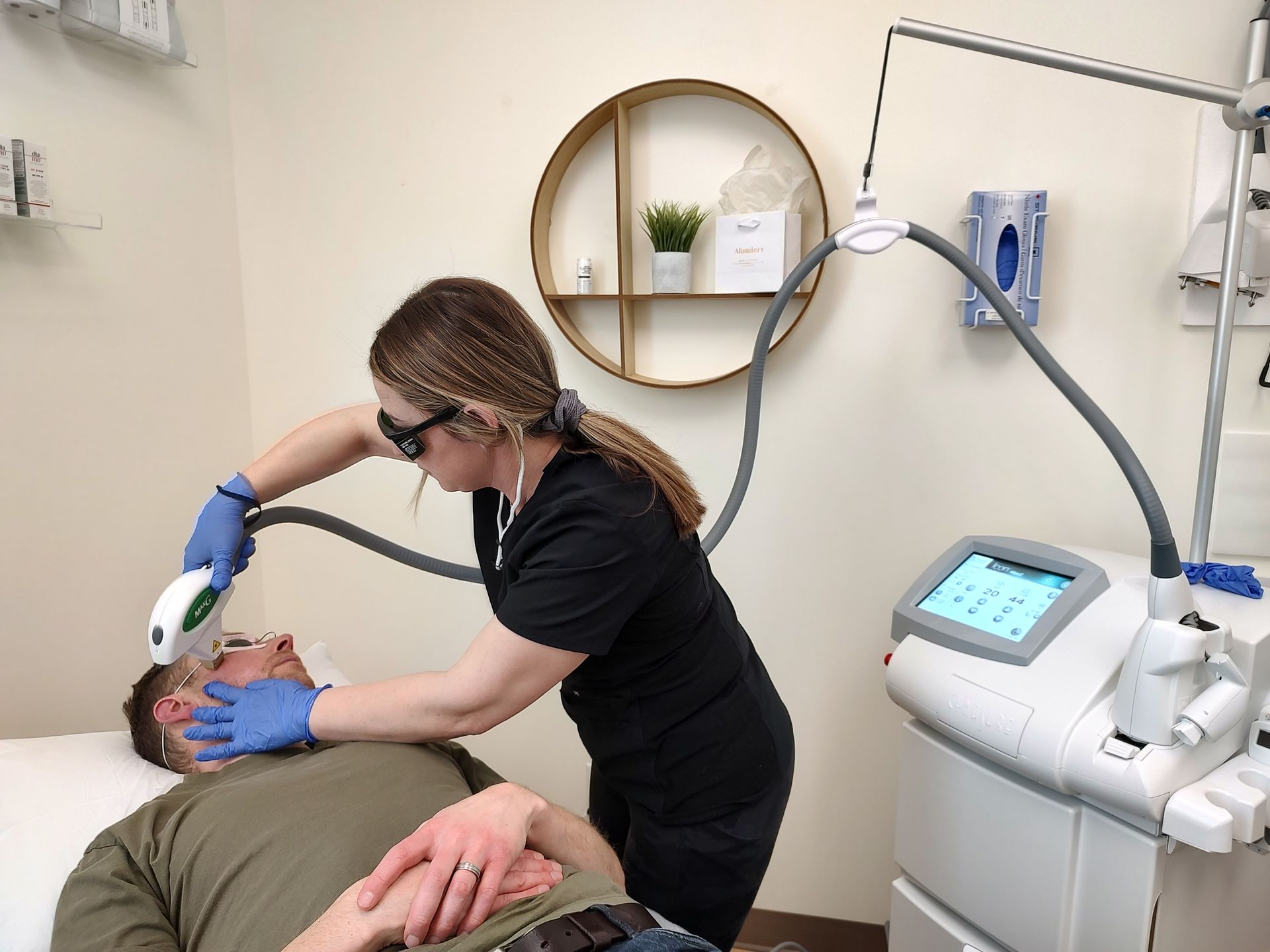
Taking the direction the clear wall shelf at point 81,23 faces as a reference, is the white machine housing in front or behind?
in front

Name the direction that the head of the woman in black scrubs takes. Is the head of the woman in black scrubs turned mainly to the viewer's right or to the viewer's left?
to the viewer's left

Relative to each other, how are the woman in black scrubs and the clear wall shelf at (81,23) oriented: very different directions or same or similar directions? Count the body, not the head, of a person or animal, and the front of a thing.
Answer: very different directions

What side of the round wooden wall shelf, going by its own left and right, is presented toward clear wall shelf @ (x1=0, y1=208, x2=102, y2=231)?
right

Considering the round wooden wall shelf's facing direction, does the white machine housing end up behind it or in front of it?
in front

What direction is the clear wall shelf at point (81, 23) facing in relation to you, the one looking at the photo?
facing the viewer and to the right of the viewer

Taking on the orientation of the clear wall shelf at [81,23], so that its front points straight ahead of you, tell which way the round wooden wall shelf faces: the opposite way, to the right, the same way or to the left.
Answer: to the right

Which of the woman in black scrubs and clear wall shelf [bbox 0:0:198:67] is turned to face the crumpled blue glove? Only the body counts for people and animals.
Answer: the clear wall shelf

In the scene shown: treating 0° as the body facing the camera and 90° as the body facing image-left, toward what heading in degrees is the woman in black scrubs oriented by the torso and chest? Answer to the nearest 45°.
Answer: approximately 90°

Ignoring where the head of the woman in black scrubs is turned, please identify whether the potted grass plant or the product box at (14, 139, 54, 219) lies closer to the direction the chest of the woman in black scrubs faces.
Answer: the product box

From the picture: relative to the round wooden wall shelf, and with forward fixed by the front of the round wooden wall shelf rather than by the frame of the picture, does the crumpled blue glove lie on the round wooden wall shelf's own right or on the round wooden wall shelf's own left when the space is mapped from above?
on the round wooden wall shelf's own left

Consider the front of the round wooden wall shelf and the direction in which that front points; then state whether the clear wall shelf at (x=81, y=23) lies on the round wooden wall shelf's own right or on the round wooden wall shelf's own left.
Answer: on the round wooden wall shelf's own right

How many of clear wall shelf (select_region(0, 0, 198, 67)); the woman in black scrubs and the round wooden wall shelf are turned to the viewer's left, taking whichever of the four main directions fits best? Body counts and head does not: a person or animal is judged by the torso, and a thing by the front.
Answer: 1

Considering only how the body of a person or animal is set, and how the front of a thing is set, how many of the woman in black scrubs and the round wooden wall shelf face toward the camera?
1

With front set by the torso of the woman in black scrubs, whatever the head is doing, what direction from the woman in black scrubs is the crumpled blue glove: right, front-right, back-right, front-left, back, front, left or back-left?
back

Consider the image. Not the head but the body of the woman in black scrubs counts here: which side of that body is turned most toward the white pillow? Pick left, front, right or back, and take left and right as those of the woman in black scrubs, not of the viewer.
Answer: front

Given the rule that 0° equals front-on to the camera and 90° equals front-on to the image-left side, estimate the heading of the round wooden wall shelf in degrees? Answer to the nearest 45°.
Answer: approximately 0°
